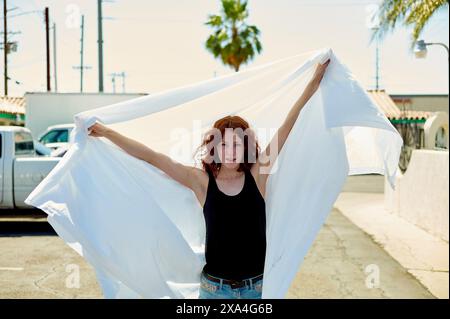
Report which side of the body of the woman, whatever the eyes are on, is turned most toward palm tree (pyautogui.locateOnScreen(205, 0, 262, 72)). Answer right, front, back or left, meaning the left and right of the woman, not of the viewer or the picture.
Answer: back

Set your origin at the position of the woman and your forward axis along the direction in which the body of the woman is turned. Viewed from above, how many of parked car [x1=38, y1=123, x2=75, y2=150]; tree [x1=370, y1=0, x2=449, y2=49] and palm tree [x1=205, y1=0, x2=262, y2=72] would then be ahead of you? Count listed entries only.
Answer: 0

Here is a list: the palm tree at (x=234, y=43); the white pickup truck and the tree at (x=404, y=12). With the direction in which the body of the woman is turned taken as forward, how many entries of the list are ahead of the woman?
0

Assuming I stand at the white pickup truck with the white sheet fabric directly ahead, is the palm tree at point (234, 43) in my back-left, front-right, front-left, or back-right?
back-left

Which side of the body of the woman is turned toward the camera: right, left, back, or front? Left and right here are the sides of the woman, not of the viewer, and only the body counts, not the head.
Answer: front

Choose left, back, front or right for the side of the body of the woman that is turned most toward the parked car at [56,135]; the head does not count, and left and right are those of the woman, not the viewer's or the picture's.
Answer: back

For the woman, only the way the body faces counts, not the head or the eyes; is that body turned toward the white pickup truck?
no

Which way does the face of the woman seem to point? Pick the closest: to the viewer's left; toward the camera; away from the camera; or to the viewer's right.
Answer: toward the camera
